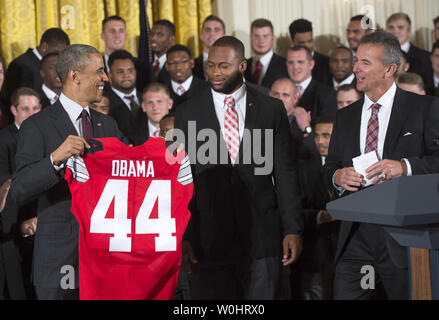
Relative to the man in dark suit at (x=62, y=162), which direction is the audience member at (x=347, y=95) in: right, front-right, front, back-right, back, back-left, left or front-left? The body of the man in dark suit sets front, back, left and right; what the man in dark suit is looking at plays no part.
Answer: left

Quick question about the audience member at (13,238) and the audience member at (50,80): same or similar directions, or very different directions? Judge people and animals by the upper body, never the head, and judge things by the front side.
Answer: same or similar directions

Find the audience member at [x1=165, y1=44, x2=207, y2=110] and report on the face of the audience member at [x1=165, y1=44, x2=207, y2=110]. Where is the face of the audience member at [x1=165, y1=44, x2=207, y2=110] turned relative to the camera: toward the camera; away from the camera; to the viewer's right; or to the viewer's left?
toward the camera

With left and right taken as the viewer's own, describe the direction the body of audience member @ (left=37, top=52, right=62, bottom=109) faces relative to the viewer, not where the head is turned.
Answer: facing the viewer and to the right of the viewer

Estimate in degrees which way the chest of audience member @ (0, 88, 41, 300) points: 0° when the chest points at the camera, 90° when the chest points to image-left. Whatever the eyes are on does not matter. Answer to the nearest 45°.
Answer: approximately 315°

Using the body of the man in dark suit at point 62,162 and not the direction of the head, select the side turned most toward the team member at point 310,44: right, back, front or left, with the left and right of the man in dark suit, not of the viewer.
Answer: left

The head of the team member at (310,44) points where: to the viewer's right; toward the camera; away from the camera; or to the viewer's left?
toward the camera

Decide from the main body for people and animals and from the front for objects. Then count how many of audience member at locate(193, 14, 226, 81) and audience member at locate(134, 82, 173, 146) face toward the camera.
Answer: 2

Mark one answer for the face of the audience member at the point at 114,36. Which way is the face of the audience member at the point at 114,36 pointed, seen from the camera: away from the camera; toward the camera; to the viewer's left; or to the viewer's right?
toward the camera

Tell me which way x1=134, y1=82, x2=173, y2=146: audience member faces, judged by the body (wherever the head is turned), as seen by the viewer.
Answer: toward the camera

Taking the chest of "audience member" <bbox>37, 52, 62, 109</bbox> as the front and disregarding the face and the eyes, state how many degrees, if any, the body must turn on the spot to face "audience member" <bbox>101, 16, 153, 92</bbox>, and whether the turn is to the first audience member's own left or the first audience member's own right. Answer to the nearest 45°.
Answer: approximately 90° to the first audience member's own left

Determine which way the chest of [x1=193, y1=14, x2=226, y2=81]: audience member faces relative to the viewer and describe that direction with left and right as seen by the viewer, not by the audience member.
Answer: facing the viewer

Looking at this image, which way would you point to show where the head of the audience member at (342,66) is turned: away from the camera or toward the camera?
toward the camera

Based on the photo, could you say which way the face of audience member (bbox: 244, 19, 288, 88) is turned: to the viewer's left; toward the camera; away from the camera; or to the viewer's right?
toward the camera

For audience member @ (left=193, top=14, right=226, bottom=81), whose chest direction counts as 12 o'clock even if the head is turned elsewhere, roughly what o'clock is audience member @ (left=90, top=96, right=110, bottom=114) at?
audience member @ (left=90, top=96, right=110, bottom=114) is roughly at 1 o'clock from audience member @ (left=193, top=14, right=226, bottom=81).

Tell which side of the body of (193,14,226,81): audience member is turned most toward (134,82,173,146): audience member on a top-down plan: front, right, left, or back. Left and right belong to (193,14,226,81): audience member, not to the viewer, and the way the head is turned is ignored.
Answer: front

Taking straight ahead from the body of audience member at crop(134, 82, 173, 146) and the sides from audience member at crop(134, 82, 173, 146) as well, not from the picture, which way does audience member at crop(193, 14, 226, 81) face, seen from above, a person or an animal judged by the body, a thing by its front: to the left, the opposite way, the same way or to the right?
the same way
